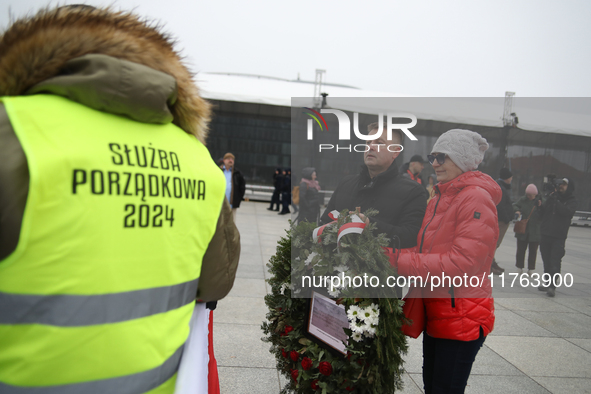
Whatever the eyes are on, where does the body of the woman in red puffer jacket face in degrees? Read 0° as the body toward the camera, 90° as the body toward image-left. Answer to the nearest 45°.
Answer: approximately 90°

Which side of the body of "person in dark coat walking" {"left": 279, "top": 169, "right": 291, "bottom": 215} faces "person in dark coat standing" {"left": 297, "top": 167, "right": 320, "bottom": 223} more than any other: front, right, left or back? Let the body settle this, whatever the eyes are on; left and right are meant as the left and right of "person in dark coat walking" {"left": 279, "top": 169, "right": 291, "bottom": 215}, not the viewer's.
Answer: left

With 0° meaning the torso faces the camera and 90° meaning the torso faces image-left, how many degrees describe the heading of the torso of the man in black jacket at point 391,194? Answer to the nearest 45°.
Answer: approximately 45°

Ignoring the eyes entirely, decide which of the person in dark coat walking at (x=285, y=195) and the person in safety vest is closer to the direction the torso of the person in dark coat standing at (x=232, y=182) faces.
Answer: the person in safety vest

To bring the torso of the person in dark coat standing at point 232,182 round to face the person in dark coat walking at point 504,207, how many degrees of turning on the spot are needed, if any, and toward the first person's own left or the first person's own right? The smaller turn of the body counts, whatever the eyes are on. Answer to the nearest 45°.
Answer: approximately 45° to the first person's own left

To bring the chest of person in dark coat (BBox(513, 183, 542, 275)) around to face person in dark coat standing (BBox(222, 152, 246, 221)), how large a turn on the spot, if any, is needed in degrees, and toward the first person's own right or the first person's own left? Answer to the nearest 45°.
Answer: approximately 90° to the first person's own right
